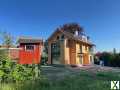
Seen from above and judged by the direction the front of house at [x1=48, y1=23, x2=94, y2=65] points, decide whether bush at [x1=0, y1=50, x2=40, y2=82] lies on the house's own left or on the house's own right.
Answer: on the house's own right

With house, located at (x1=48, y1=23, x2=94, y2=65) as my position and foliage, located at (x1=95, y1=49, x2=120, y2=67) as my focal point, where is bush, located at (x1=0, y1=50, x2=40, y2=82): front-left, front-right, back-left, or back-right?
back-right
